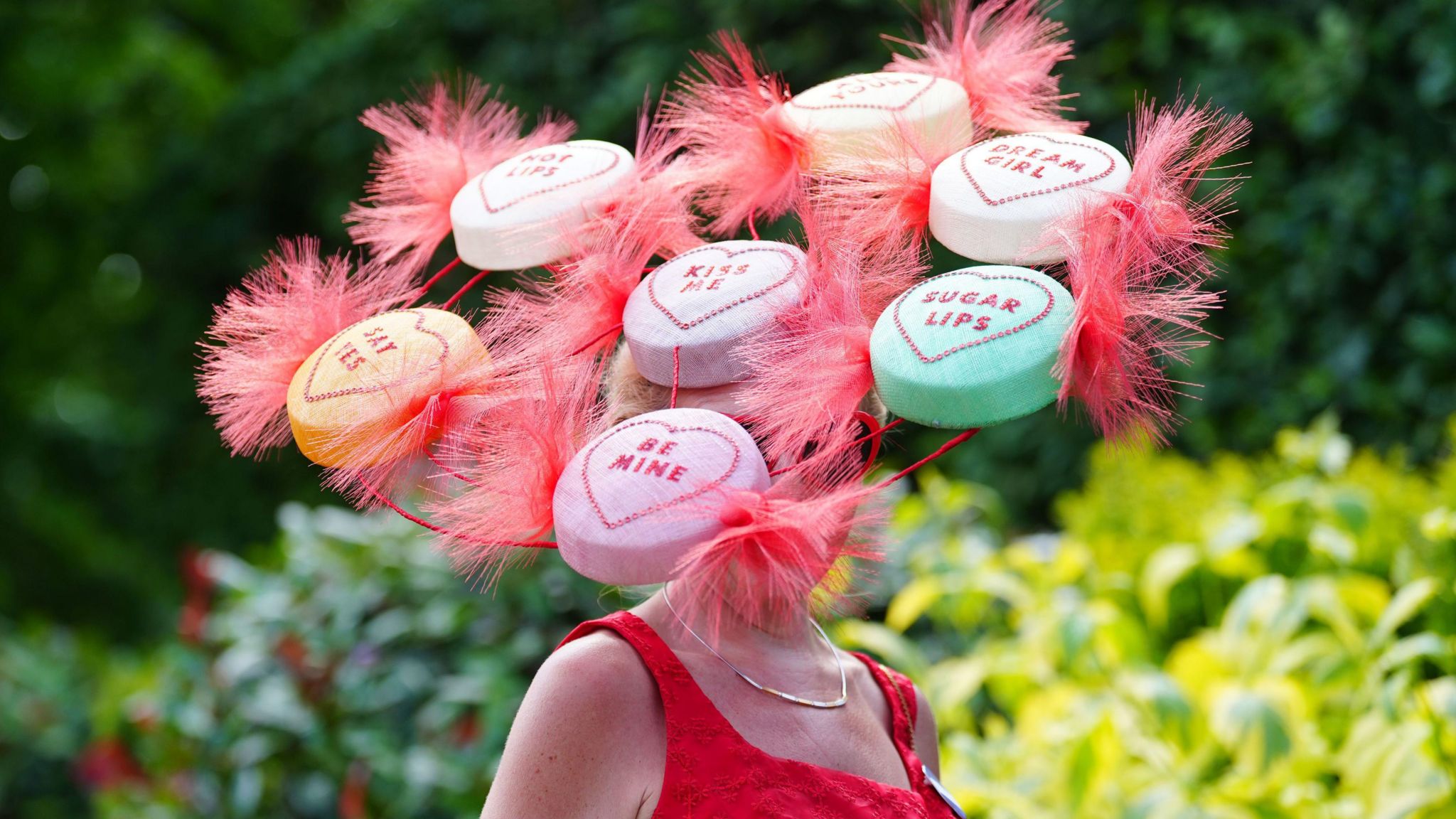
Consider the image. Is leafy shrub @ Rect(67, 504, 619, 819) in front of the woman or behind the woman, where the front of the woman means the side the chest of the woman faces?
behind

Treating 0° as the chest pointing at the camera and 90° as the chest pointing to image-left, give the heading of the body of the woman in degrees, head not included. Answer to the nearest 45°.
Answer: approximately 315°

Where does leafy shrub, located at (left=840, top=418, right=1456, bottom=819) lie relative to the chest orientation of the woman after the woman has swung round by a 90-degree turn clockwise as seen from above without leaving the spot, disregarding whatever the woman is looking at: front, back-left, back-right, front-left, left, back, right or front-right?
back
